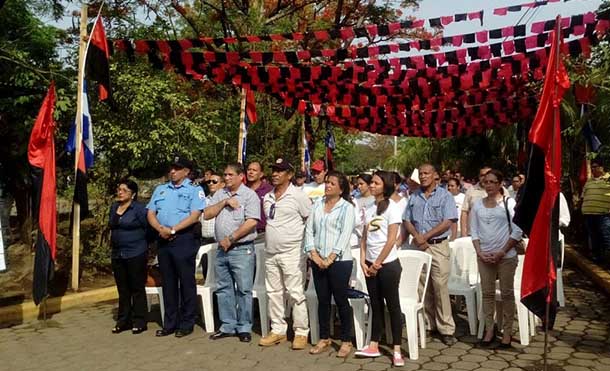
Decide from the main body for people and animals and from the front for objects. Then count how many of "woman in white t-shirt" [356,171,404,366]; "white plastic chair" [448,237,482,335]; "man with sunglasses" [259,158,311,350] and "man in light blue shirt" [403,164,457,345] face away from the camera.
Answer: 0

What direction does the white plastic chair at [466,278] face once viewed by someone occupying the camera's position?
facing the viewer and to the left of the viewer

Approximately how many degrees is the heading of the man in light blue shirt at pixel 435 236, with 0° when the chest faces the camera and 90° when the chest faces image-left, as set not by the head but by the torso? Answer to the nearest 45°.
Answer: approximately 45°

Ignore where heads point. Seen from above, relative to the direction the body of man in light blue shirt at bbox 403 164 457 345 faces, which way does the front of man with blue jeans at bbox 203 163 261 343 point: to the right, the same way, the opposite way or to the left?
the same way

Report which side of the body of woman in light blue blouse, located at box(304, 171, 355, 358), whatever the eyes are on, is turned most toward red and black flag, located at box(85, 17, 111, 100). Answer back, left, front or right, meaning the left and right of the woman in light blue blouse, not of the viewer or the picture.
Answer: right

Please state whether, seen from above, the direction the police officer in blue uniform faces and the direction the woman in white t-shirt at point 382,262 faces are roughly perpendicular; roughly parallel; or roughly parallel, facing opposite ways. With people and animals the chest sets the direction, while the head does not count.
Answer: roughly parallel

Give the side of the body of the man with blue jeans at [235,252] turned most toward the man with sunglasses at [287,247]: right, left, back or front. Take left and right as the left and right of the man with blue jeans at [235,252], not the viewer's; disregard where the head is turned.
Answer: left

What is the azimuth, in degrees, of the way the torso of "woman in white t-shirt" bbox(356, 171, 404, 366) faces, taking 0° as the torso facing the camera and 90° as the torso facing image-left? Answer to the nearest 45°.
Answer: approximately 45°

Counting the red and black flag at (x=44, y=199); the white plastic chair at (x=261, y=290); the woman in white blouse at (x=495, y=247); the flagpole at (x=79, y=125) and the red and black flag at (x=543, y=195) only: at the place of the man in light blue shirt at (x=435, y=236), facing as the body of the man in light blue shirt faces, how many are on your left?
2

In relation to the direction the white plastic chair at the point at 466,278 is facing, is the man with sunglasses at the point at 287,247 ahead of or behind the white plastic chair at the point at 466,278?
ahead

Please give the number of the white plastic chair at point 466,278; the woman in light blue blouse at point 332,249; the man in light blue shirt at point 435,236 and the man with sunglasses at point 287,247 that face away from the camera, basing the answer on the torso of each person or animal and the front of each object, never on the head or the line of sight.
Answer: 0

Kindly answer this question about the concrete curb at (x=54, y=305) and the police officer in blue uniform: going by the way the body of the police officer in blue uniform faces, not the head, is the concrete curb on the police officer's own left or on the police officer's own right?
on the police officer's own right

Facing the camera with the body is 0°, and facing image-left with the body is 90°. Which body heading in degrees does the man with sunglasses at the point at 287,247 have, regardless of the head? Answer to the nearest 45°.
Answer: approximately 45°

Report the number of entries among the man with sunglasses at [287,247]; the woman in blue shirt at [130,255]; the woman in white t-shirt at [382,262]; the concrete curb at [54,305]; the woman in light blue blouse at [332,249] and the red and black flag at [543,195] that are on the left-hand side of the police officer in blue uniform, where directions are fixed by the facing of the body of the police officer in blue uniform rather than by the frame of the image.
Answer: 4

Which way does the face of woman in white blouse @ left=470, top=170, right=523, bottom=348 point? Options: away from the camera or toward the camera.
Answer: toward the camera

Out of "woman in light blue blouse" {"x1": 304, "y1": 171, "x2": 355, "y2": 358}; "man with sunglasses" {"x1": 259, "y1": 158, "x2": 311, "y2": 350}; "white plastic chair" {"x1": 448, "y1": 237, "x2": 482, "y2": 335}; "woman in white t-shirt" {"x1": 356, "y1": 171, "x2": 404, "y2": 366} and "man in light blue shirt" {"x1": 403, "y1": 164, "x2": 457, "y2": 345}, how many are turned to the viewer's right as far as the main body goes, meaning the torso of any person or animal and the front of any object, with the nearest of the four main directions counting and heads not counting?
0
